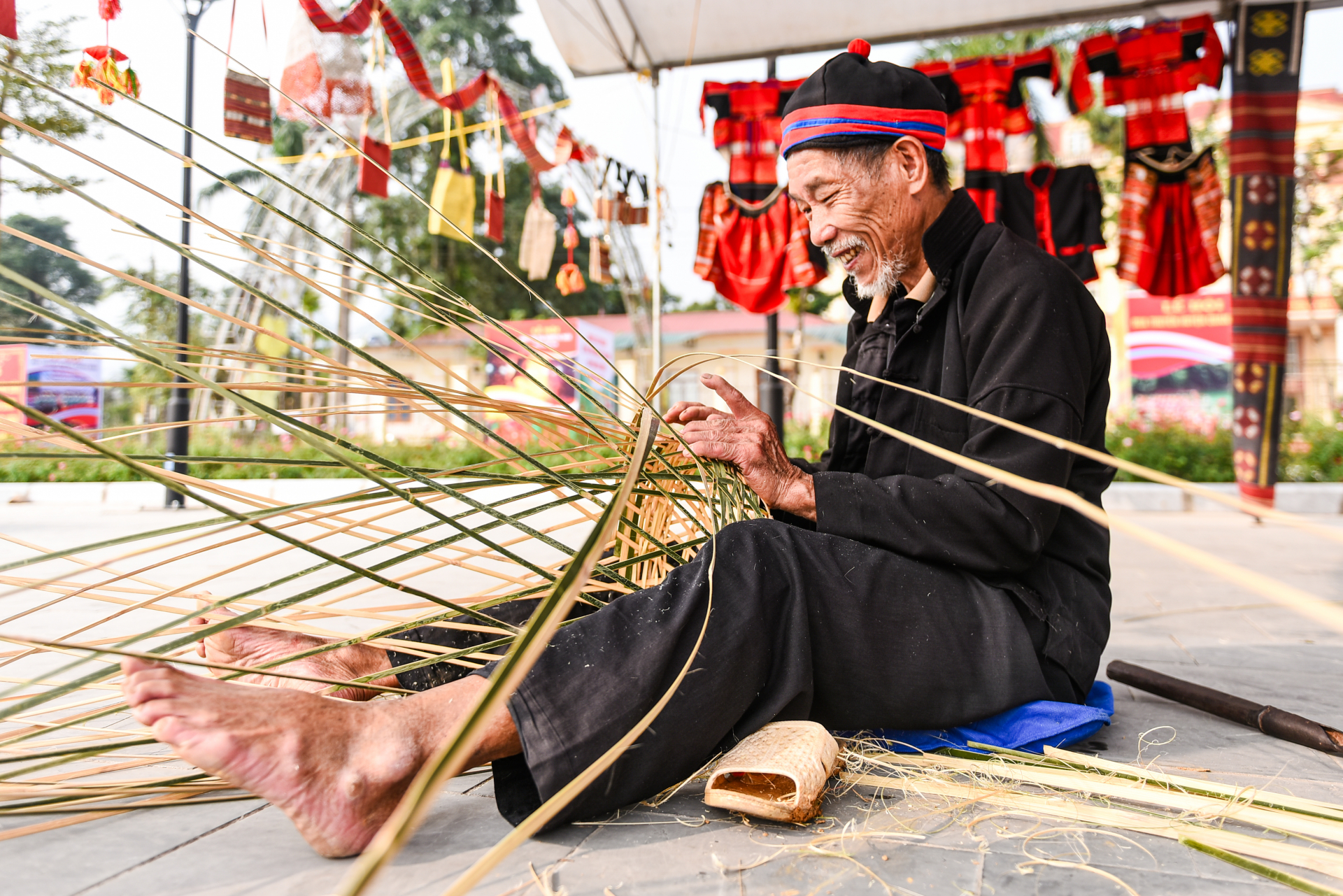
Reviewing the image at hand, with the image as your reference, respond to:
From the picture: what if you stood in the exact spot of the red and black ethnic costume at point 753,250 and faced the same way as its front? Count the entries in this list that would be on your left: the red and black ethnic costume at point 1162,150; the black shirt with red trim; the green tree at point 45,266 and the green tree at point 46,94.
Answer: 2

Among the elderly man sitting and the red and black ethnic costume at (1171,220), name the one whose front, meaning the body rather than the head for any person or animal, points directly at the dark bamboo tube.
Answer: the red and black ethnic costume

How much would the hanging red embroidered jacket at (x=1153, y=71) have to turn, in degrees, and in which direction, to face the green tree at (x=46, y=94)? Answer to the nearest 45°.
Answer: approximately 90° to its right

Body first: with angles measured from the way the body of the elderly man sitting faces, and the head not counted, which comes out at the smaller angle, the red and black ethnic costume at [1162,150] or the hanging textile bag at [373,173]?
the hanging textile bag

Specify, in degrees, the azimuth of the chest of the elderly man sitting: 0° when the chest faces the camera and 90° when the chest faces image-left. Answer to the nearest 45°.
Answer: approximately 90°

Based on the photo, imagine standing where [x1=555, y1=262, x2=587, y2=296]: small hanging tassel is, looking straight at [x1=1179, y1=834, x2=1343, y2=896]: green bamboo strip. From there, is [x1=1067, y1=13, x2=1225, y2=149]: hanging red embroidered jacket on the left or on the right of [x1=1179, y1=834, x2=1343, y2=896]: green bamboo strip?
left
